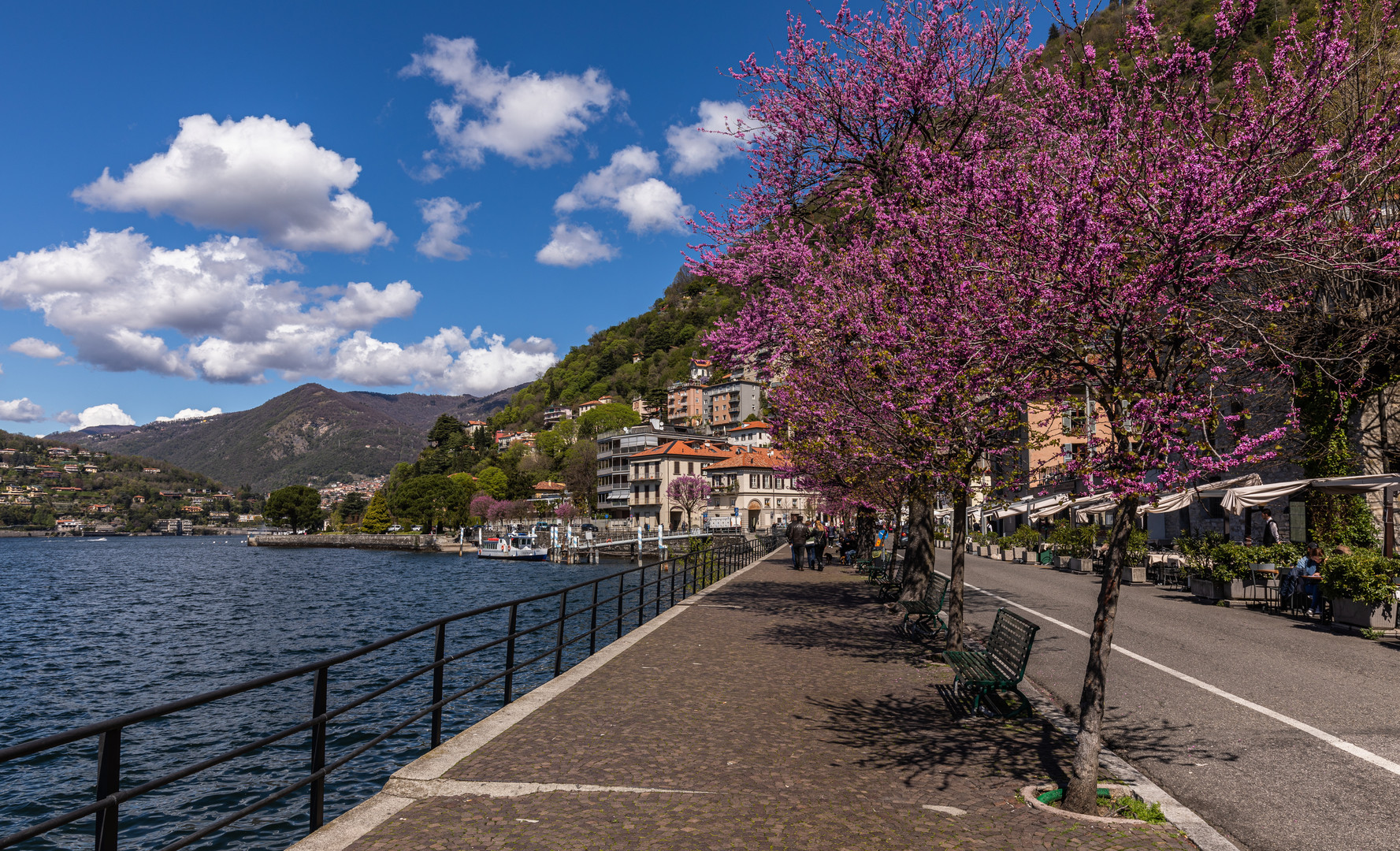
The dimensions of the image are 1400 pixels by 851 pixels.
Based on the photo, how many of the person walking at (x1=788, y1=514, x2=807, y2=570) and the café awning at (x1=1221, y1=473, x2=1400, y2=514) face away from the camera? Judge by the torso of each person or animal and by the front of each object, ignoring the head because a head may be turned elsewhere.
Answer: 1

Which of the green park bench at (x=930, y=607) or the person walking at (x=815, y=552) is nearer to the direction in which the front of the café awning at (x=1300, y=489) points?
the green park bench

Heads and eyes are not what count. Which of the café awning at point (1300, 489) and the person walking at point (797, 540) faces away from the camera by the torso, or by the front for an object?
the person walking

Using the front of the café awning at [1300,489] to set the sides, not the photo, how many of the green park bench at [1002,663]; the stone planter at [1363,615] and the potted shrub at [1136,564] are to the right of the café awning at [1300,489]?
1

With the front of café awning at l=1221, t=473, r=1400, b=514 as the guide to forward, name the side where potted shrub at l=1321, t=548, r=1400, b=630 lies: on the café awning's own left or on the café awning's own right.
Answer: on the café awning's own left

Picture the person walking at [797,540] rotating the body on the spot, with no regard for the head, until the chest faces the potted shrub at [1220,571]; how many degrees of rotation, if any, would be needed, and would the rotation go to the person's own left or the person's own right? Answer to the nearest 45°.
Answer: approximately 135° to the person's own right

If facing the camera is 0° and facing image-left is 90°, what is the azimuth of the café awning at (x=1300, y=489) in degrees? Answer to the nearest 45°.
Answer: approximately 45°

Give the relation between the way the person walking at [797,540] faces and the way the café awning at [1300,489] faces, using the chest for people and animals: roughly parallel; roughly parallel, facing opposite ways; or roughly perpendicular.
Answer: roughly perpendicular

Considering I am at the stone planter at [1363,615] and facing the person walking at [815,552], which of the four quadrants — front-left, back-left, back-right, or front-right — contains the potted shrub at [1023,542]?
front-right

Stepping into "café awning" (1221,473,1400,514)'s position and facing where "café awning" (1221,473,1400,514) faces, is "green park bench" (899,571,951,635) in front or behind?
in front
